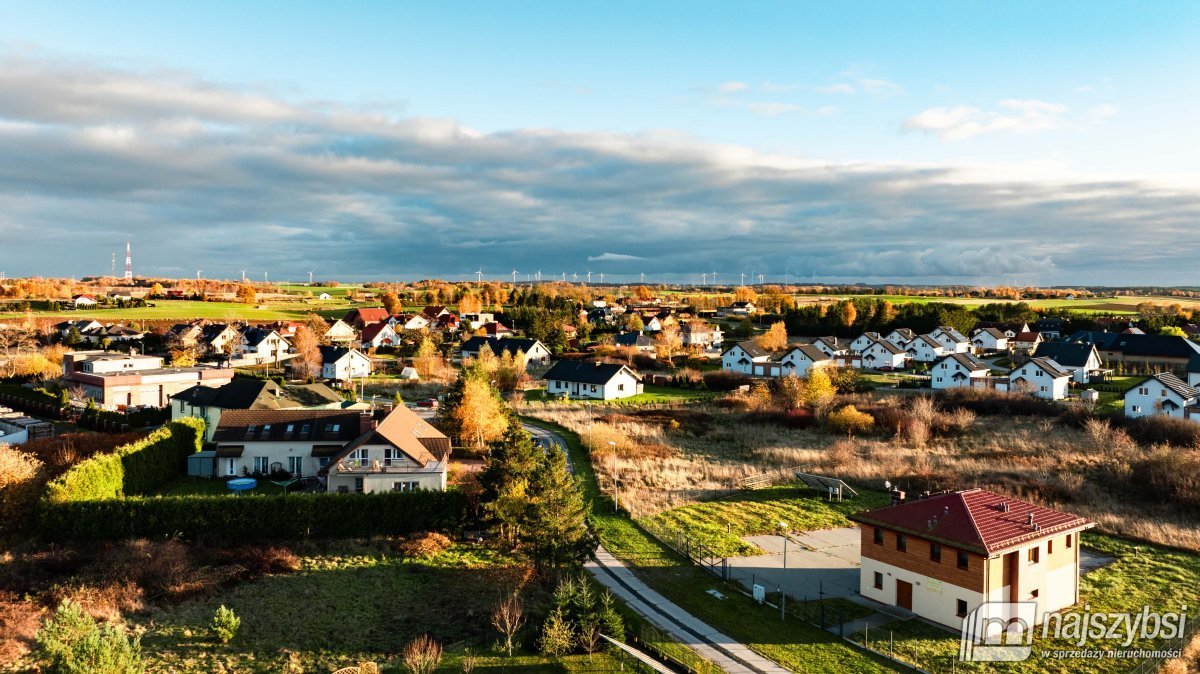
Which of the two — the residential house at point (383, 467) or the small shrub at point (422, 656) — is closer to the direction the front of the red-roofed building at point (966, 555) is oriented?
the small shrub

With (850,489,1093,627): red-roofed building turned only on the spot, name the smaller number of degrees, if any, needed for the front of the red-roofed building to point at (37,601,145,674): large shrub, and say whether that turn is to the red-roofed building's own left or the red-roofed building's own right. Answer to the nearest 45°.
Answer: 0° — it already faces it

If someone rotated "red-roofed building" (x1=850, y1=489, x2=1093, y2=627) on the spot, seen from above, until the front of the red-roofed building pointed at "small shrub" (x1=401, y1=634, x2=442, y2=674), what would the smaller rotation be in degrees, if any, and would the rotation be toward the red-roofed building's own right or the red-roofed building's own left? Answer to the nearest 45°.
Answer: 0° — it already faces it

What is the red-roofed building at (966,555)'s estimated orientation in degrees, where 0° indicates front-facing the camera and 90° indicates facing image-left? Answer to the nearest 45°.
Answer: approximately 45°

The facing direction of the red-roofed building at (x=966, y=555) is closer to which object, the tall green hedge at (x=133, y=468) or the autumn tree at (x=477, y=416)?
the tall green hedge

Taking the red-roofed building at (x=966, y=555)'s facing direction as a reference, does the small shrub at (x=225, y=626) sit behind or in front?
in front

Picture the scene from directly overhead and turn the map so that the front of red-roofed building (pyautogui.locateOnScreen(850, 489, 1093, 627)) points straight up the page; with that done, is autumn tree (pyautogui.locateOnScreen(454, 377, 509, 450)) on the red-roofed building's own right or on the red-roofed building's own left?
on the red-roofed building's own right

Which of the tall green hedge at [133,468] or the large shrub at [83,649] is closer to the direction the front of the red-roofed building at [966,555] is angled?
the large shrub
